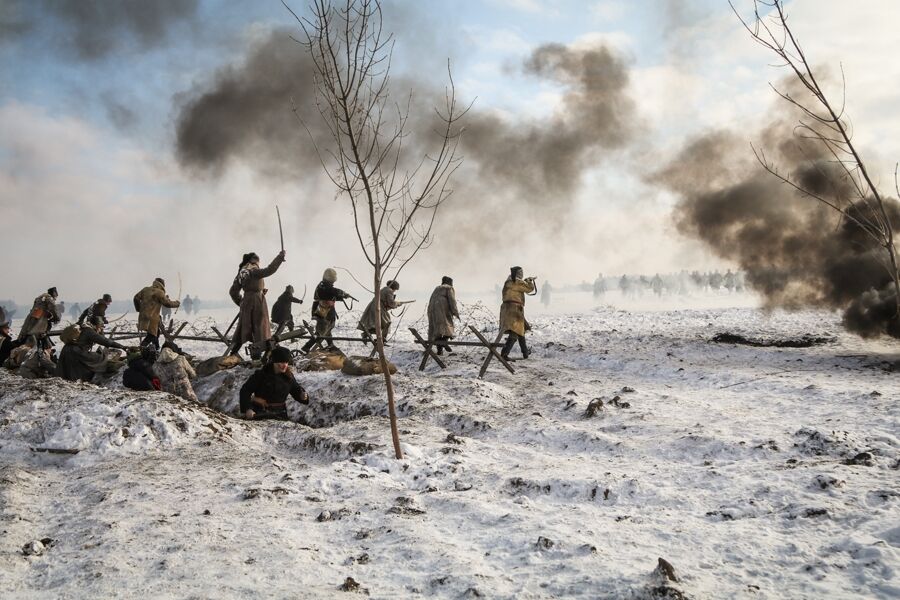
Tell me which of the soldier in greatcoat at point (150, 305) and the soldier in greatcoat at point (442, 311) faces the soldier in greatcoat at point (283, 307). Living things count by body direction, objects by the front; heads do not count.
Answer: the soldier in greatcoat at point (150, 305)

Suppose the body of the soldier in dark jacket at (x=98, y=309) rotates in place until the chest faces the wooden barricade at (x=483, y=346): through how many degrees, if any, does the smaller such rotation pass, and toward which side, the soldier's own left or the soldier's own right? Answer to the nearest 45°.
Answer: approximately 45° to the soldier's own right

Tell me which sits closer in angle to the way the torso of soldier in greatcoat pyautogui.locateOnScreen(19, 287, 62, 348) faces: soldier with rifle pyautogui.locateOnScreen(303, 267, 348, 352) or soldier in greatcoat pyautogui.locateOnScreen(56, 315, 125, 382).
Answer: the soldier with rifle

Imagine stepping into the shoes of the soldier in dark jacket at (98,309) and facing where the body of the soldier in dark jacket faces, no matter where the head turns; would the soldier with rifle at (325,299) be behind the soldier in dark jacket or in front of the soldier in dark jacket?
in front

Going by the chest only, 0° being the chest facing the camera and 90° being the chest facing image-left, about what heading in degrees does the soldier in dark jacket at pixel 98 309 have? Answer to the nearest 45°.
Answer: approximately 270°

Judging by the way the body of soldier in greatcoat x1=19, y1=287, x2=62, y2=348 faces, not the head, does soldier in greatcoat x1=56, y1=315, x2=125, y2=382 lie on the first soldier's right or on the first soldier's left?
on the first soldier's right

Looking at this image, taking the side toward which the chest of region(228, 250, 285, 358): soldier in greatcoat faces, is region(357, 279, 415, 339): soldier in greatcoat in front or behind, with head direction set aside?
in front

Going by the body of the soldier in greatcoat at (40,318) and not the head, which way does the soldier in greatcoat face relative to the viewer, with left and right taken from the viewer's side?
facing away from the viewer and to the right of the viewer

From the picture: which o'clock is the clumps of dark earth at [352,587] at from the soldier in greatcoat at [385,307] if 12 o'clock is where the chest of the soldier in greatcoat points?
The clumps of dark earth is roughly at 3 o'clock from the soldier in greatcoat.

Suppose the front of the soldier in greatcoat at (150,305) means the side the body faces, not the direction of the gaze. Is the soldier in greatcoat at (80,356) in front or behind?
behind

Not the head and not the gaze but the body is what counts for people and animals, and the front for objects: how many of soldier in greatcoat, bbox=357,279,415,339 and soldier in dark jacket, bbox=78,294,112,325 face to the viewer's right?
2

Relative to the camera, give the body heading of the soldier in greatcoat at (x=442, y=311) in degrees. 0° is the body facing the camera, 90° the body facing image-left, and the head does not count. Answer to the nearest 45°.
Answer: approximately 225°
